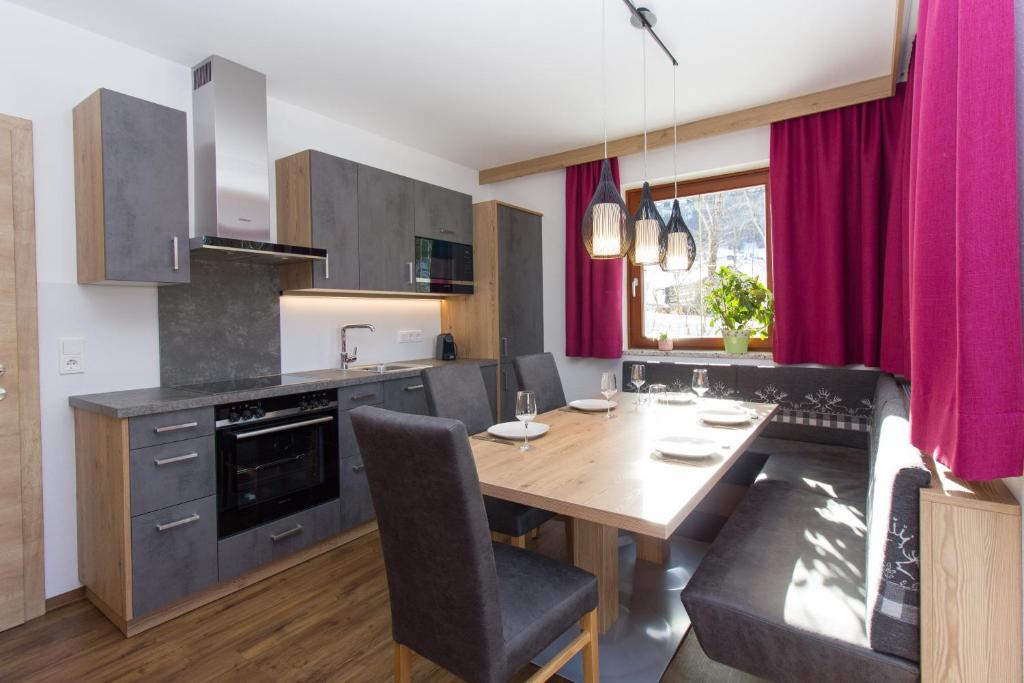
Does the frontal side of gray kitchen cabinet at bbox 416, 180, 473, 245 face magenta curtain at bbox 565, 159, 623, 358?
no

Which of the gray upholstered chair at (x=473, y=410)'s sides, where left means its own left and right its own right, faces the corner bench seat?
front

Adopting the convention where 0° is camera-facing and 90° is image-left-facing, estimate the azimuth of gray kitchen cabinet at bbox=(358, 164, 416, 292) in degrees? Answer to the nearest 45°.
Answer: approximately 315°

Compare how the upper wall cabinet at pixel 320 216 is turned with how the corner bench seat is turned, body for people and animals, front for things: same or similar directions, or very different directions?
very different directions

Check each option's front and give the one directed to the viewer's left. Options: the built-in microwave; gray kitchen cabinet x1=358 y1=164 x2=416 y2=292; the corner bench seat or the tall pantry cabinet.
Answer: the corner bench seat

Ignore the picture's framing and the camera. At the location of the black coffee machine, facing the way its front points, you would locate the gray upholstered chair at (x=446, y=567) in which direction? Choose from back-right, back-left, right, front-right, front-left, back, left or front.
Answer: front-right

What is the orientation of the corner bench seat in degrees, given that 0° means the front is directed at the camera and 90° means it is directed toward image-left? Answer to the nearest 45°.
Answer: approximately 90°

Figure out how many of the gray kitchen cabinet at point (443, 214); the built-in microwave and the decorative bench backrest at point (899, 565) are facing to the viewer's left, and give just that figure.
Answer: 1

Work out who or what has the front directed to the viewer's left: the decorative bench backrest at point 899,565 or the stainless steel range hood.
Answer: the decorative bench backrest

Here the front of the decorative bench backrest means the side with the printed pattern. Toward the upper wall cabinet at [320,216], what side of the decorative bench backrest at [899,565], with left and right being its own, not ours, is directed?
front

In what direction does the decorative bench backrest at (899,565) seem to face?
to the viewer's left

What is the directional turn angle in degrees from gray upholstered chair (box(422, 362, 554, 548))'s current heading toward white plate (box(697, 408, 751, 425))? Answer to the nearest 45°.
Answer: approximately 45° to its left

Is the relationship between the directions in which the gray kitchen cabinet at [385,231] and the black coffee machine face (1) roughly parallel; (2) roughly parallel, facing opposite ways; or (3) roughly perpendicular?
roughly parallel

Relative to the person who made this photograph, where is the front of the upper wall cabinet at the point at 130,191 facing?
facing the viewer and to the right of the viewer

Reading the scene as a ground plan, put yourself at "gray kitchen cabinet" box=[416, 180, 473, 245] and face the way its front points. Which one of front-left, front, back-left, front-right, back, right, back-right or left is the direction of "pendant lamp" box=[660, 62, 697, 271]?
front

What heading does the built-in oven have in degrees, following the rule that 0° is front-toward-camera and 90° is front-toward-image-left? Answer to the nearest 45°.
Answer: approximately 315°

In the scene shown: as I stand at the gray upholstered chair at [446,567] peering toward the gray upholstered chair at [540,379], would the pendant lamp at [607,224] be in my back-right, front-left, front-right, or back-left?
front-right

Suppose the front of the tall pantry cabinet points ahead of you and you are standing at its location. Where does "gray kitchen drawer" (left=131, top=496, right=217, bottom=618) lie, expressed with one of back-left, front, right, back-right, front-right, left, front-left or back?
right

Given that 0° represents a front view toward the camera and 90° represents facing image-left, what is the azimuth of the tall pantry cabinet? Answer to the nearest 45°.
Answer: approximately 315°
